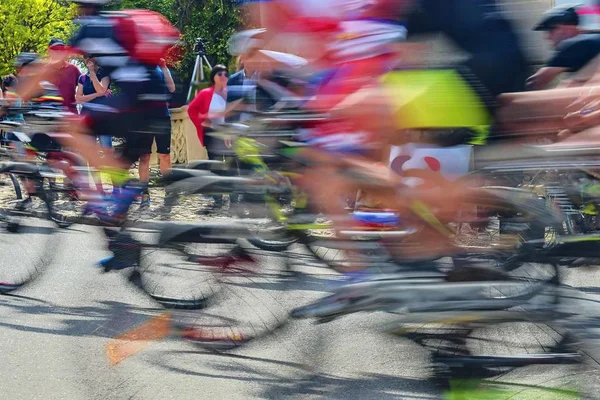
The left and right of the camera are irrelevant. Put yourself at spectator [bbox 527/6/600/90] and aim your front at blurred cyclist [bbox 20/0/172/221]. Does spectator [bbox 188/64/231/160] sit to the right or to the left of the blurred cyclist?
right

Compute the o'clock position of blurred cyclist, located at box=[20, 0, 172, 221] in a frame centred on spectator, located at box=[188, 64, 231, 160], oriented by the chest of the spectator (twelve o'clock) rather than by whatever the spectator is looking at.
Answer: The blurred cyclist is roughly at 2 o'clock from the spectator.

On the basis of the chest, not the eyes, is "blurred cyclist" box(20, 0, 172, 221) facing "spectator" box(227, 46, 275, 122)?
no

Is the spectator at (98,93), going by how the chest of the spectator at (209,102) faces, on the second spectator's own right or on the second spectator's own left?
on the second spectator's own right

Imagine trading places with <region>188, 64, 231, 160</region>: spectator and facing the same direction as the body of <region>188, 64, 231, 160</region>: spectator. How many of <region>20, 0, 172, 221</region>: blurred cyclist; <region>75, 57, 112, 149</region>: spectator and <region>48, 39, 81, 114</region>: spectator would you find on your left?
0

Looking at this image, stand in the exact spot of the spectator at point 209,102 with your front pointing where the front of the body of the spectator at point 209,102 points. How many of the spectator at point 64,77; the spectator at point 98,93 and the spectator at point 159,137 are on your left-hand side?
0

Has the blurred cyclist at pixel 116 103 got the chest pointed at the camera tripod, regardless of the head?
no
